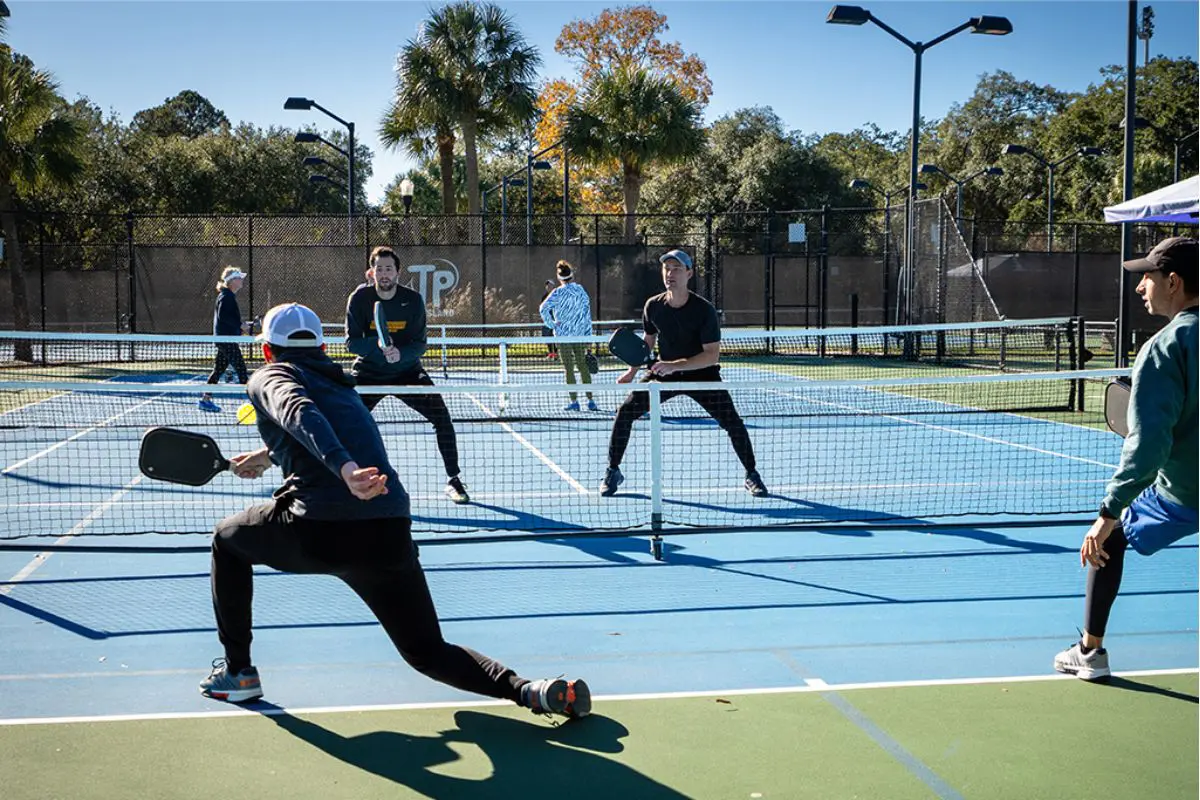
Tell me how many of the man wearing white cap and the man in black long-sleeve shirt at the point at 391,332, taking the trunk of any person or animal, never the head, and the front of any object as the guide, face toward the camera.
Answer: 1

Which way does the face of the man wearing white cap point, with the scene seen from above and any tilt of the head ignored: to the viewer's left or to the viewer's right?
to the viewer's left

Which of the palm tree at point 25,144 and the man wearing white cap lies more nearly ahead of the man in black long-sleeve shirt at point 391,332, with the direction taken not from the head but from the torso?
the man wearing white cap

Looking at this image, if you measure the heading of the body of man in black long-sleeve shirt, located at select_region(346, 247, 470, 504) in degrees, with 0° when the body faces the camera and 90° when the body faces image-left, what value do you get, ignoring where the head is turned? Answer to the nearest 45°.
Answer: approximately 0°

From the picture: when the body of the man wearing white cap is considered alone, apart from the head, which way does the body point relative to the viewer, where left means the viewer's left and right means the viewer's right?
facing away from the viewer and to the left of the viewer

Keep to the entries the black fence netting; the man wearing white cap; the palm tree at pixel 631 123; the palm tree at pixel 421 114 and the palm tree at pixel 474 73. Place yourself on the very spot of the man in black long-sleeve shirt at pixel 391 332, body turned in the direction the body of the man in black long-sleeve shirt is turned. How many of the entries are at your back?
4

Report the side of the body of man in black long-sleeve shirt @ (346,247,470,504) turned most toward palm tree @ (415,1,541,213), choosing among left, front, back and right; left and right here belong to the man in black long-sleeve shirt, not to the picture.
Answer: back

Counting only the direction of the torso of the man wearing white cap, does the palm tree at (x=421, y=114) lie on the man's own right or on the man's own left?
on the man's own right

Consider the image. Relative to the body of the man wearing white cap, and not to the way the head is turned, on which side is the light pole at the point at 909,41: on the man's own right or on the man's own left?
on the man's own right

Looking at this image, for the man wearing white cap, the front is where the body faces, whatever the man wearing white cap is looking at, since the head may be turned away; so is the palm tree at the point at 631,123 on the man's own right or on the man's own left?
on the man's own right

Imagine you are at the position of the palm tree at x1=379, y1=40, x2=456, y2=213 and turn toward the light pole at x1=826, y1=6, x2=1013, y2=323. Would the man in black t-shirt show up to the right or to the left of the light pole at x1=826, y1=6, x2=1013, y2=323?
right

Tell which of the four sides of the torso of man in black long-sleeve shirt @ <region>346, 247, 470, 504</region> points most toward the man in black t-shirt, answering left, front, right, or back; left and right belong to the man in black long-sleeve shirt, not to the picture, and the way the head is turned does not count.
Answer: left

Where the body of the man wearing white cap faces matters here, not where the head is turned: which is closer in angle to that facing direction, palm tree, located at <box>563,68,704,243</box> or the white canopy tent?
the palm tree
